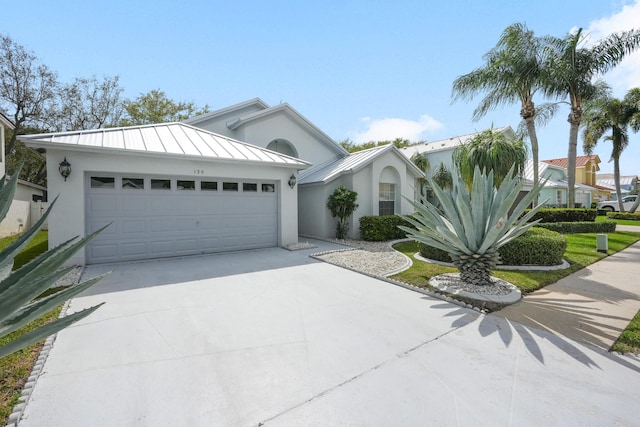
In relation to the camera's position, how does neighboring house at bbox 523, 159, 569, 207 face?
facing the viewer and to the right of the viewer

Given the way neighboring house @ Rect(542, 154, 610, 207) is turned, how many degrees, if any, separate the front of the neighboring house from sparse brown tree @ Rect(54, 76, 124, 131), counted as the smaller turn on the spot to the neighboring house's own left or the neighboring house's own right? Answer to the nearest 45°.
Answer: approximately 90° to the neighboring house's own right

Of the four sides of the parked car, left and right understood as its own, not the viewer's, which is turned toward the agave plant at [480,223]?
left

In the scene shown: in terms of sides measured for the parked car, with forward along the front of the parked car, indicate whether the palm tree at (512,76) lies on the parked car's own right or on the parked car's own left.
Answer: on the parked car's own left

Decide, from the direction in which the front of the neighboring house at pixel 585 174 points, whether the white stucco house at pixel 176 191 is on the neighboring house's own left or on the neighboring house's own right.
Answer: on the neighboring house's own right

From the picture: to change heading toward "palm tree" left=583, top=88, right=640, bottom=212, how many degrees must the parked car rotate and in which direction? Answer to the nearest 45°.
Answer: approximately 90° to its left

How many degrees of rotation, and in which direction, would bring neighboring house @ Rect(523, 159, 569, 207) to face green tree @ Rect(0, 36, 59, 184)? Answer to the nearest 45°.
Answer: approximately 90° to its right

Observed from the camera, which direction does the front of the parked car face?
facing to the left of the viewer

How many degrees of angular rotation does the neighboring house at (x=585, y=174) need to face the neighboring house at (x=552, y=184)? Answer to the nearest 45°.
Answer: approximately 45° to its right

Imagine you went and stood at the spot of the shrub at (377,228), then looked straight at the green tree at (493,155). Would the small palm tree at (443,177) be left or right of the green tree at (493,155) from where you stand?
left

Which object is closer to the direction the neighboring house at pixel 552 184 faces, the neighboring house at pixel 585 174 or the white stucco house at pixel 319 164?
the white stucco house
